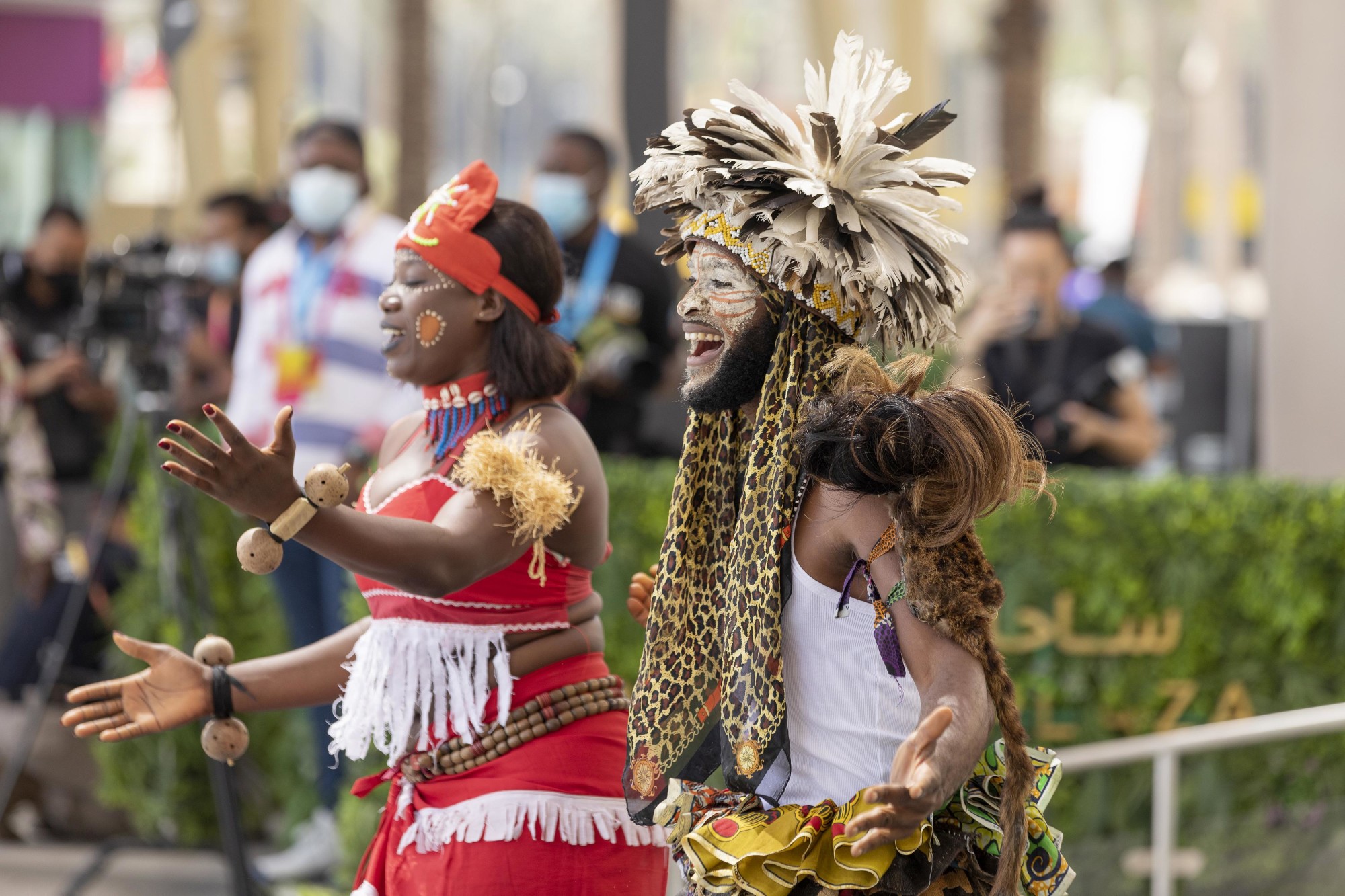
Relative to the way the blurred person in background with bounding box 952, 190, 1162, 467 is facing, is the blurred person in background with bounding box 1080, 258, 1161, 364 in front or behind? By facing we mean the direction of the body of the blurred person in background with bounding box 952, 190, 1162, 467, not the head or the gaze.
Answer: behind

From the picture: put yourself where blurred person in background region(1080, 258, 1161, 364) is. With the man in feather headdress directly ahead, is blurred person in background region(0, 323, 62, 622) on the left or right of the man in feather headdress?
right

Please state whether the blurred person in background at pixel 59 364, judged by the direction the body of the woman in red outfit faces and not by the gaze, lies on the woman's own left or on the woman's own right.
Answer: on the woman's own right

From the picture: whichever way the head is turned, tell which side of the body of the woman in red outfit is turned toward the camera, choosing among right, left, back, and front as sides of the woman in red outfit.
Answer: left

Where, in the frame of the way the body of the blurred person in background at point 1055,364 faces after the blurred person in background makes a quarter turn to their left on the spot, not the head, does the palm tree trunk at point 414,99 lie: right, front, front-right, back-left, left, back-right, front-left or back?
back-left

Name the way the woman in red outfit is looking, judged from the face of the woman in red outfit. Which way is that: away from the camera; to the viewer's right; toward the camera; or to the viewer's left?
to the viewer's left

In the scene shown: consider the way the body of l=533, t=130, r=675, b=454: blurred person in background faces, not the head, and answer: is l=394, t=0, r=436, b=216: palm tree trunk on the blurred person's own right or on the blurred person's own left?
on the blurred person's own right

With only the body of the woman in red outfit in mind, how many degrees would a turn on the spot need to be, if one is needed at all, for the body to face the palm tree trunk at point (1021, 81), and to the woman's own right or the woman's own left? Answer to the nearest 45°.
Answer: approximately 135° to the woman's own right

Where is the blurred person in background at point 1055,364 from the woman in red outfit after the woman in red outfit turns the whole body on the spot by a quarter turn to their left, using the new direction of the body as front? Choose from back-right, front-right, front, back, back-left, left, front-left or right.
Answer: back-left

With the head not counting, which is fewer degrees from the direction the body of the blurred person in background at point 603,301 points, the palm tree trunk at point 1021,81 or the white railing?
the white railing

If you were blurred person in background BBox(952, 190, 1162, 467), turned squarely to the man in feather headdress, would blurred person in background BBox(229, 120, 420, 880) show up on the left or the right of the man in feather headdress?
right

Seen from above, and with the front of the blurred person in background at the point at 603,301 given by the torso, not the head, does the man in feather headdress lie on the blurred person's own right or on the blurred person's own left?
on the blurred person's own left

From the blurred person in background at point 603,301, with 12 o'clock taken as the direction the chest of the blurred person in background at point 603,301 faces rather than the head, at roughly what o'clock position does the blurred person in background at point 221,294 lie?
the blurred person in background at point 221,294 is roughly at 3 o'clock from the blurred person in background at point 603,301.

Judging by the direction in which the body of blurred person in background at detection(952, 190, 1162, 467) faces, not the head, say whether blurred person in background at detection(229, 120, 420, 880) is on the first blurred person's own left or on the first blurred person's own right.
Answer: on the first blurred person's own right
